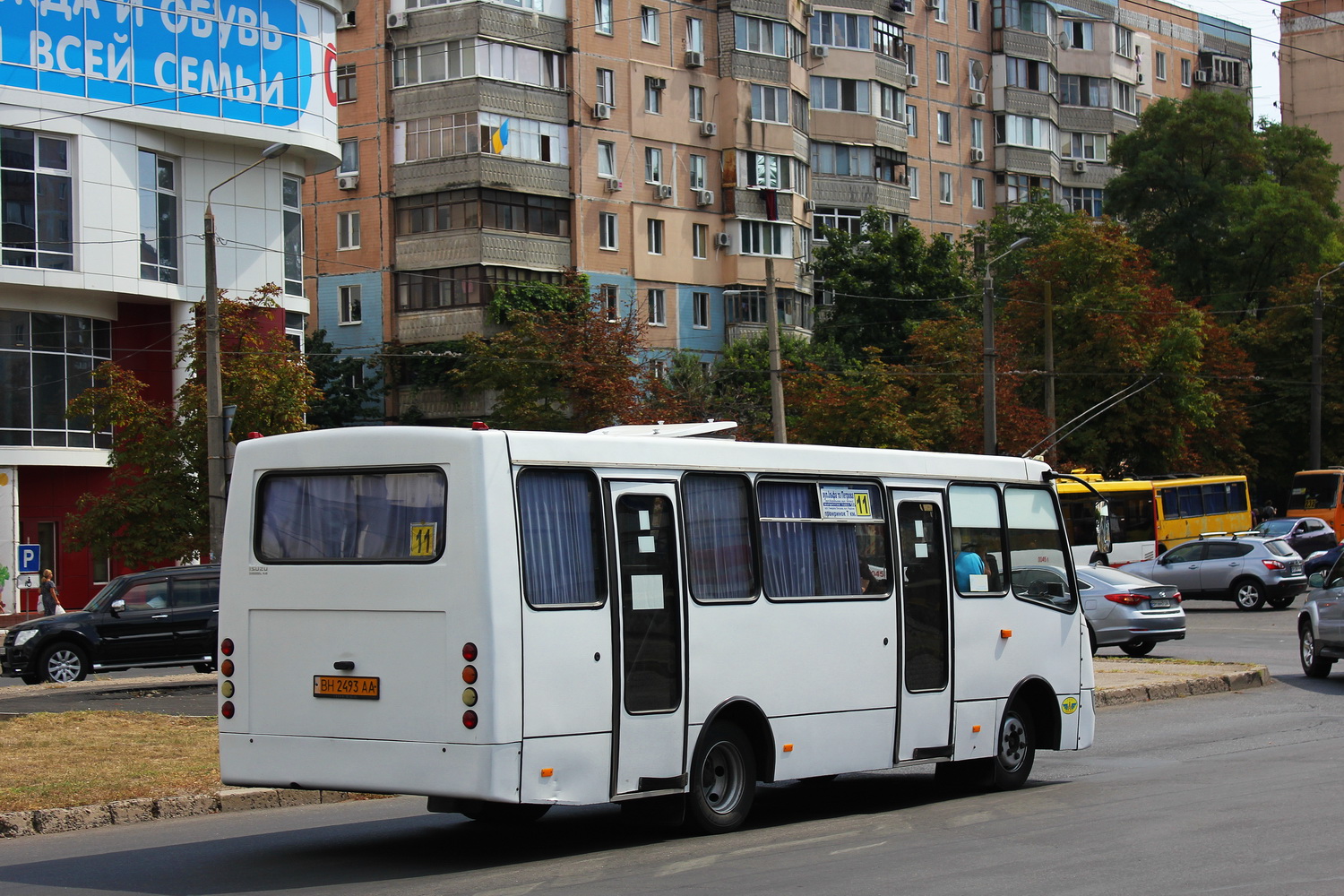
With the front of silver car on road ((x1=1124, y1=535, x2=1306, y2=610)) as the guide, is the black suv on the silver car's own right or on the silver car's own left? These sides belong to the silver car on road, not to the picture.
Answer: on the silver car's own left

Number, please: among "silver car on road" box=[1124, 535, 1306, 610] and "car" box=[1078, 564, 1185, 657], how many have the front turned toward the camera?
0

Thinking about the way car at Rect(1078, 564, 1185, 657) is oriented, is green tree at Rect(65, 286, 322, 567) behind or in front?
in front

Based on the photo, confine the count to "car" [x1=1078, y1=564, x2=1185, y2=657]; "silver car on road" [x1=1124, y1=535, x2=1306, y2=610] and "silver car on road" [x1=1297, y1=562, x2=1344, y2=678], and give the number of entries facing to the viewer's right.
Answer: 0

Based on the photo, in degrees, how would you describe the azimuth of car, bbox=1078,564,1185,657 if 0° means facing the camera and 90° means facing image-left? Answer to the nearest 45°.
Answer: approximately 135°

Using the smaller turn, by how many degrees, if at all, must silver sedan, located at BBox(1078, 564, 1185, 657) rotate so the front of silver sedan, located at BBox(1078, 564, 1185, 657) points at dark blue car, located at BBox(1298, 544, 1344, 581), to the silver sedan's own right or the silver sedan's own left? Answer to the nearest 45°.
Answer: approximately 45° to the silver sedan's own right

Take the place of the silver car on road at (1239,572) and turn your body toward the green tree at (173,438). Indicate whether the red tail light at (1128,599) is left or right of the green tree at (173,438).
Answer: left

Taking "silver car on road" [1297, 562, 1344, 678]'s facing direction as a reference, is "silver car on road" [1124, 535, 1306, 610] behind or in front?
in front

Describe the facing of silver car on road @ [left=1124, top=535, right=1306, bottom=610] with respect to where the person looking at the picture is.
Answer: facing away from the viewer and to the left of the viewer

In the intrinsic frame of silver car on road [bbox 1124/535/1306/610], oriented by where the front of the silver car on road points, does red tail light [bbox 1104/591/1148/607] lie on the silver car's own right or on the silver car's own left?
on the silver car's own left
